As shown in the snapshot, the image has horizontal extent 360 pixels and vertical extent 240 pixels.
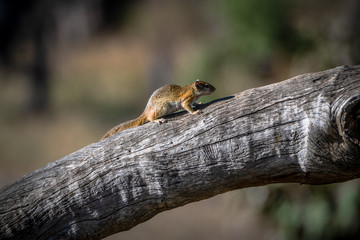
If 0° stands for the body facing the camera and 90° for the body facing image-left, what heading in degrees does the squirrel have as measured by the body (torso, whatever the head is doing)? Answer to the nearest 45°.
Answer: approximately 270°
